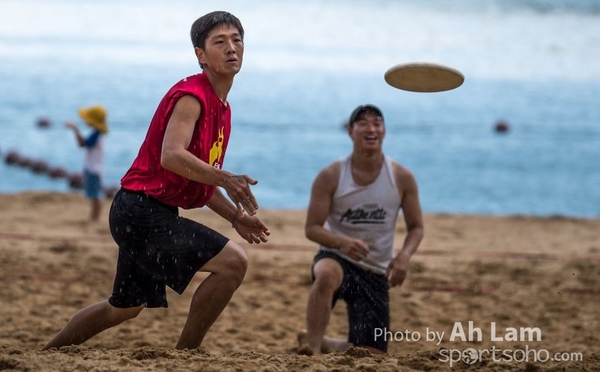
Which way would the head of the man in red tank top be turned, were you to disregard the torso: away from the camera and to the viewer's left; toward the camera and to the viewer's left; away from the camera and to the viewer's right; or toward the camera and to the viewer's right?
toward the camera and to the viewer's right

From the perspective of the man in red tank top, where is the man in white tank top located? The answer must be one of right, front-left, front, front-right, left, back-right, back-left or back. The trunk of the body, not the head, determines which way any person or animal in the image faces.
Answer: front-left

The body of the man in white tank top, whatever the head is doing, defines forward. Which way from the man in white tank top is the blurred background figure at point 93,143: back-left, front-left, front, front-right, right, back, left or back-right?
back-right

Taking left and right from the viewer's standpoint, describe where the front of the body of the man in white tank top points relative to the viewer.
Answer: facing the viewer

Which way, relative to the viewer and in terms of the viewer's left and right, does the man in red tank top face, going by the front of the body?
facing to the right of the viewer

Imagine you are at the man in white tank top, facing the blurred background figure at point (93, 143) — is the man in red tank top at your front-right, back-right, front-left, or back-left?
back-left

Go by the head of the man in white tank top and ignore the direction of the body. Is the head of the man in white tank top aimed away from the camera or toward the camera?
toward the camera

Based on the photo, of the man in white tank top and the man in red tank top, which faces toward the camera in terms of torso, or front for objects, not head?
the man in white tank top

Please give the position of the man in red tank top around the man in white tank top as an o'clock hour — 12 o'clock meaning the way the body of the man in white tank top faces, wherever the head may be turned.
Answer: The man in red tank top is roughly at 1 o'clock from the man in white tank top.

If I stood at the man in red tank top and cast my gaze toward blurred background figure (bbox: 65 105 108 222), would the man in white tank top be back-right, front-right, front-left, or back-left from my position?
front-right
